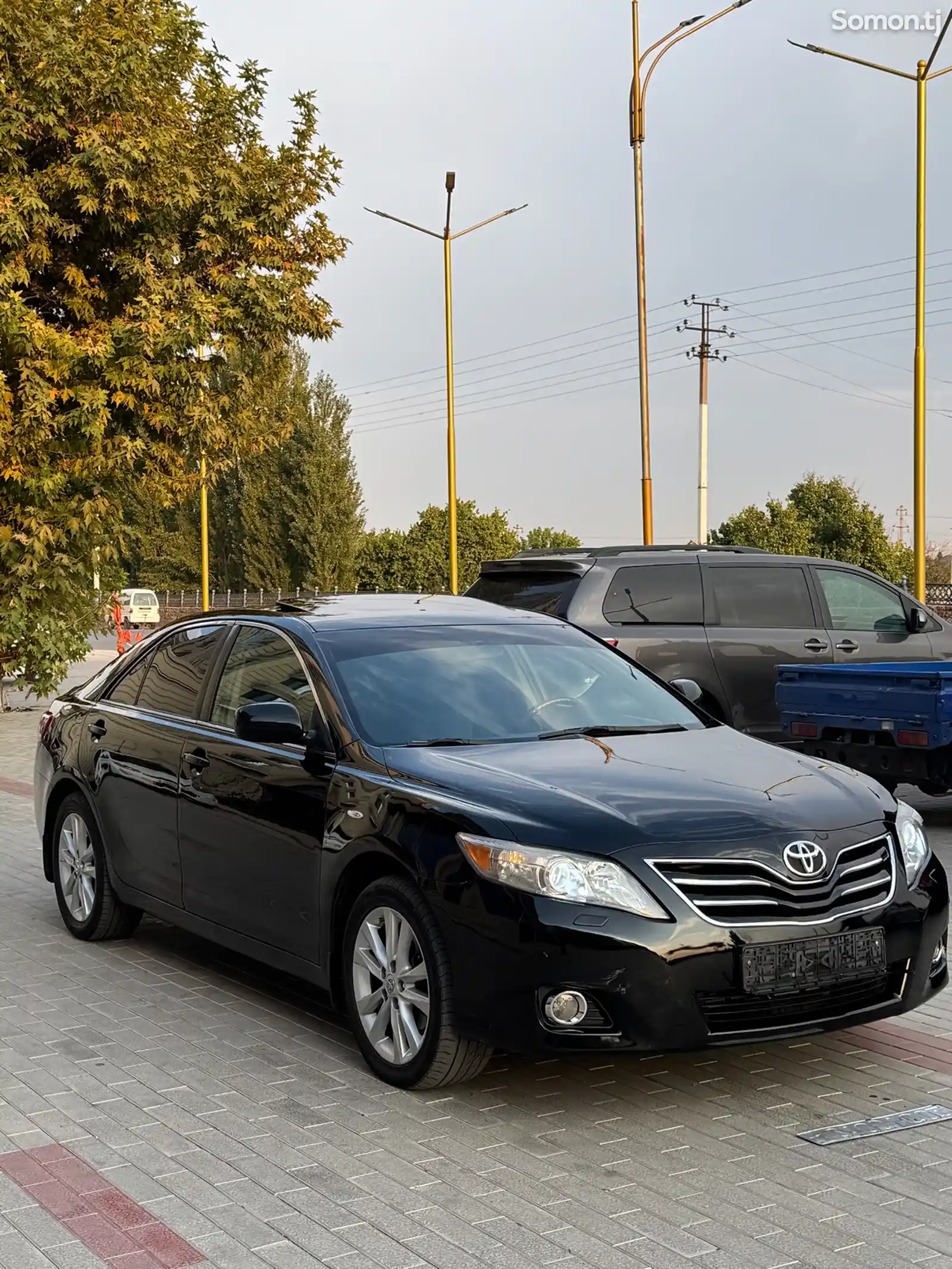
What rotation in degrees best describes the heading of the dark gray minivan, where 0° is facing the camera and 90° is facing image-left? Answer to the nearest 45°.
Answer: approximately 225°

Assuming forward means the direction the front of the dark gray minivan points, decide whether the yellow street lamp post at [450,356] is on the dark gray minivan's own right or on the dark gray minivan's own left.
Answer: on the dark gray minivan's own left

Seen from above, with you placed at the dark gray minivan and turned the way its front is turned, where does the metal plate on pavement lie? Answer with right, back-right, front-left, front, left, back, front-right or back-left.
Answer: back-right

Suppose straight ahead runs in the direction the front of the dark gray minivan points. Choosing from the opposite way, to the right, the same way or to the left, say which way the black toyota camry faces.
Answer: to the right

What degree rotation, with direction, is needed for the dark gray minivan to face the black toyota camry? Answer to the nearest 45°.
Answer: approximately 135° to its right

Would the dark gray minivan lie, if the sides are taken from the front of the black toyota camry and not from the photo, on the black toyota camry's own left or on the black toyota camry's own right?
on the black toyota camry's own left

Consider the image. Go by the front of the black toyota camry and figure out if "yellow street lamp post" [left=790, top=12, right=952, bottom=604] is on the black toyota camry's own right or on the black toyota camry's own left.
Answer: on the black toyota camry's own left

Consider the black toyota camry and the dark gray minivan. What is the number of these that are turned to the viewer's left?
0

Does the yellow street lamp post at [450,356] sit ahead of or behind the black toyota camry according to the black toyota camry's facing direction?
behind

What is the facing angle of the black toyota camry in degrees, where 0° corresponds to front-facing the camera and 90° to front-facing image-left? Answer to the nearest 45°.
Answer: approximately 315°

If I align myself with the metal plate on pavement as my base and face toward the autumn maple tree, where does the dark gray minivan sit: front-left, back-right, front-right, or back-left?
front-right
